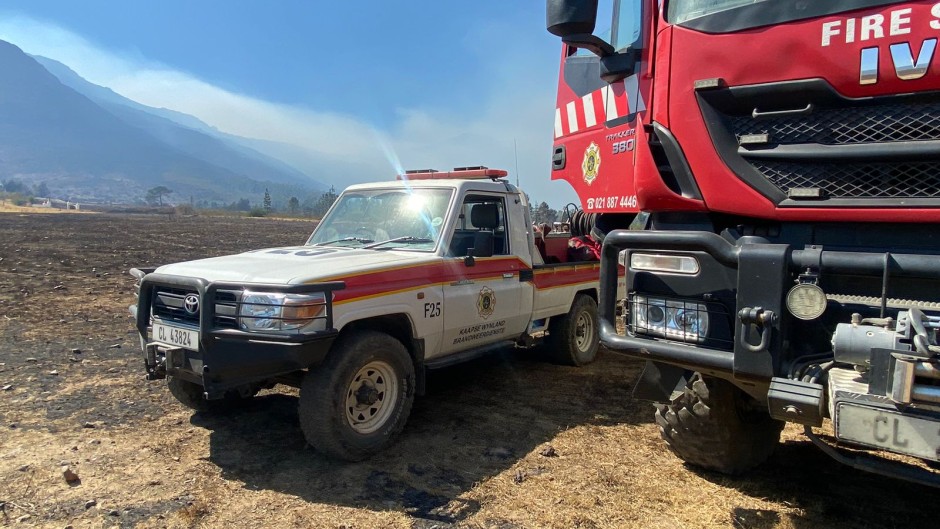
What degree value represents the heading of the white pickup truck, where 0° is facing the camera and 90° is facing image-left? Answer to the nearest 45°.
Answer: approximately 45°

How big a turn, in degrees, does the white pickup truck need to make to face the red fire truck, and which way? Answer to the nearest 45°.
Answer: approximately 90° to its left
